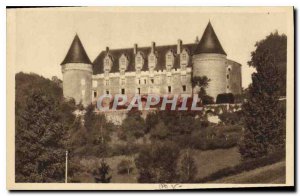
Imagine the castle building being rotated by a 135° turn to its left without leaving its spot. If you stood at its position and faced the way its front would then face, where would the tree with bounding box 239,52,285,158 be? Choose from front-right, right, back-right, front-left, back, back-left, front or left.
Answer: front-right

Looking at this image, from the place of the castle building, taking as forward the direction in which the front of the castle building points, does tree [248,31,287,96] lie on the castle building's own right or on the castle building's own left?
on the castle building's own left

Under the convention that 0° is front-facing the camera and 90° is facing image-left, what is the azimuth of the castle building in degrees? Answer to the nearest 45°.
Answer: approximately 0°
